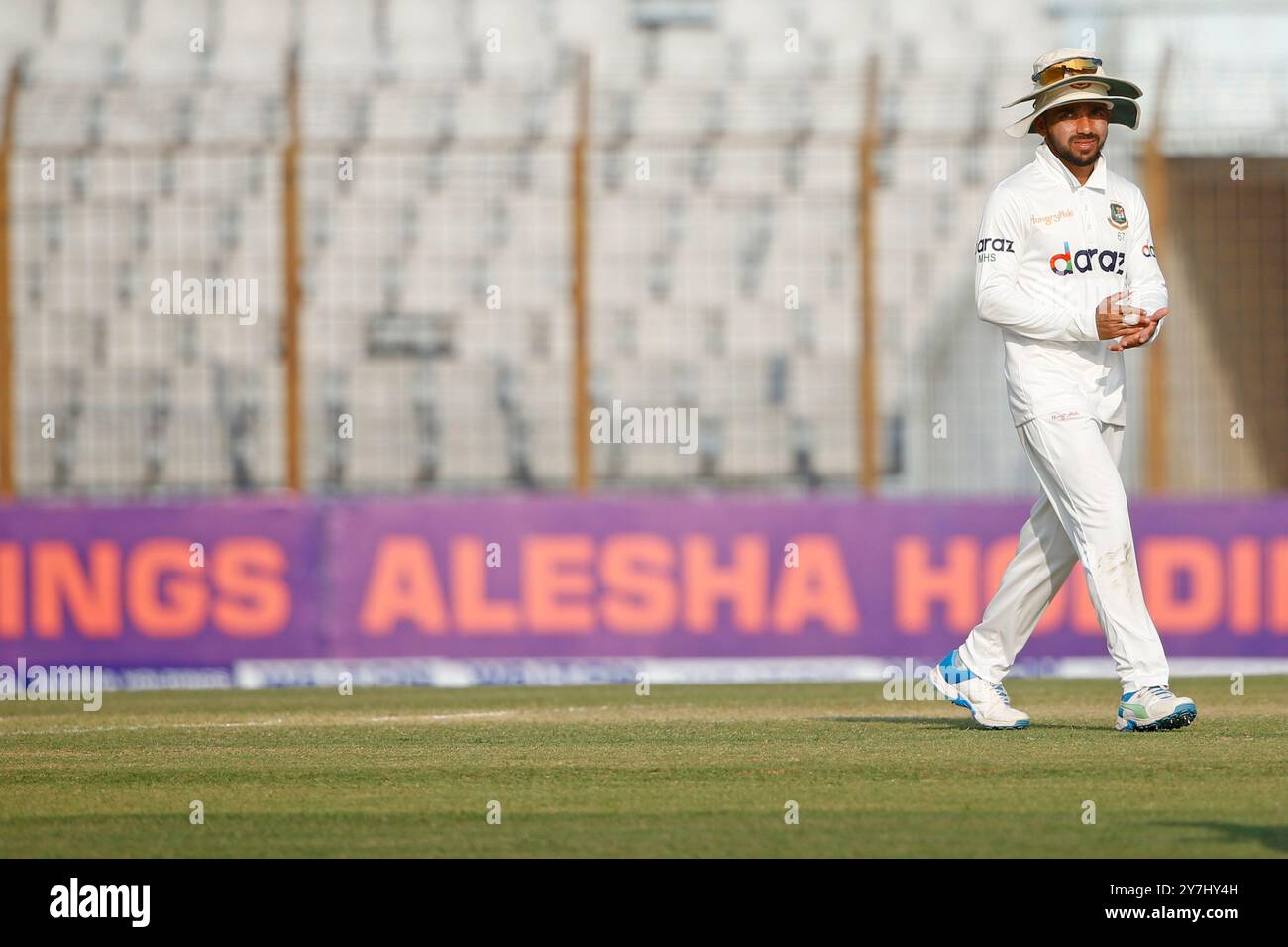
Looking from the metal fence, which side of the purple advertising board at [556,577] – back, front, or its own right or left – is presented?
back

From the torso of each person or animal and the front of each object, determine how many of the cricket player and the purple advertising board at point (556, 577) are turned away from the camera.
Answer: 0

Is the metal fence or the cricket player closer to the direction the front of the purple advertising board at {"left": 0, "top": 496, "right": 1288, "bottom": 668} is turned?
the cricket player

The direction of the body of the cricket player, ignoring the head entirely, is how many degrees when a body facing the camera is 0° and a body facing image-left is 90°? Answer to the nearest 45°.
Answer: approximately 315°

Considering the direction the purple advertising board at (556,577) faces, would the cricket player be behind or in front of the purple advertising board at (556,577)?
in front

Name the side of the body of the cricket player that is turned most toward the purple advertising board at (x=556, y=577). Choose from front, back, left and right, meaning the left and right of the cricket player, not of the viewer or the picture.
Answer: back

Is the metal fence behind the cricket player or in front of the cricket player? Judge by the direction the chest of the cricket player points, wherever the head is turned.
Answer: behind

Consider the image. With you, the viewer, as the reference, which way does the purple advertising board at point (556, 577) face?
facing the viewer
